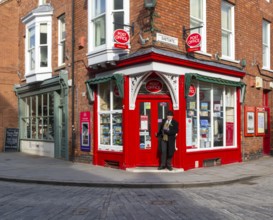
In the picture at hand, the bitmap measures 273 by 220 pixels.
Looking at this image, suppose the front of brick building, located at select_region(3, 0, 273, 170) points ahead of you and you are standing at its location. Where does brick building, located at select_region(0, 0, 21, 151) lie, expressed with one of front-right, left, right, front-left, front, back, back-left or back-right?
back-right

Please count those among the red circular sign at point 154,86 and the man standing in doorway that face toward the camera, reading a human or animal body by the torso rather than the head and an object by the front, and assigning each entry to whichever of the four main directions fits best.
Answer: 2

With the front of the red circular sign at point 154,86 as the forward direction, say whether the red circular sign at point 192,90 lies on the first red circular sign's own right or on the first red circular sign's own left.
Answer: on the first red circular sign's own left

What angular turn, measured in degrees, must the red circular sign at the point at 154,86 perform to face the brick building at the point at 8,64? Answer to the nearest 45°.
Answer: approximately 135° to its right

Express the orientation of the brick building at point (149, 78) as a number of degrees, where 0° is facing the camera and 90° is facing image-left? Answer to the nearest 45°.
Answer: approximately 0°

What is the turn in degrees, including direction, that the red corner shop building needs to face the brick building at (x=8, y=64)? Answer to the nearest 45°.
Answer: approximately 135° to its right
